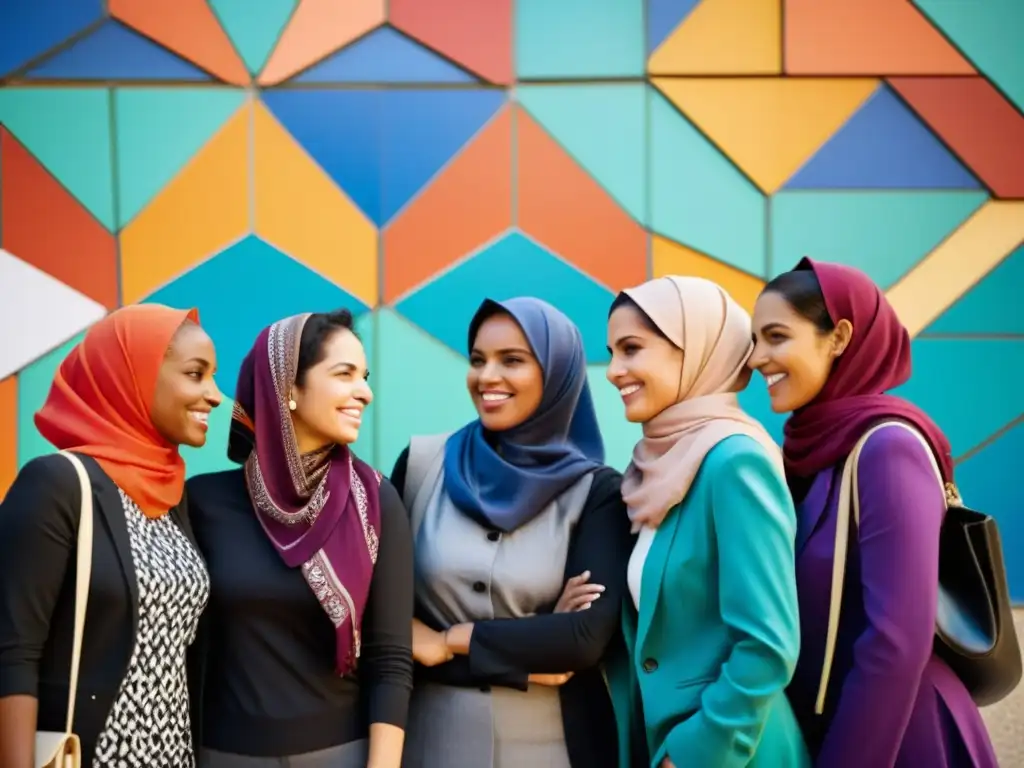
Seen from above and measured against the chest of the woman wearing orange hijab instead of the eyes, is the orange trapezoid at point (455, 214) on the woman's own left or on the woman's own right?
on the woman's own left

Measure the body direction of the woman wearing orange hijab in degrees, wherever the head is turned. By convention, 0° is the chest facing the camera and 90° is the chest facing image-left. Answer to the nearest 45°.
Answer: approximately 315°

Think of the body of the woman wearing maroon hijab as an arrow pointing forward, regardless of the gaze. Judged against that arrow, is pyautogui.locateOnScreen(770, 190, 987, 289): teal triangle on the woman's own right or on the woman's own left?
on the woman's own right

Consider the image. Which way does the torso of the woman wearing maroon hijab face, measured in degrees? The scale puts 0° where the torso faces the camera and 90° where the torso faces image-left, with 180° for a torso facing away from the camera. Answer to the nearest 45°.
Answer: approximately 90°

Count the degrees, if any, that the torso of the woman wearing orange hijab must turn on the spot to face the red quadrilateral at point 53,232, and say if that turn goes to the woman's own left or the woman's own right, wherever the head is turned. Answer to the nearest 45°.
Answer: approximately 135° to the woman's own left

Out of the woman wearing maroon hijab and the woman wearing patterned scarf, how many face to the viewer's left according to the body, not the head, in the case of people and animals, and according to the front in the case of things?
1

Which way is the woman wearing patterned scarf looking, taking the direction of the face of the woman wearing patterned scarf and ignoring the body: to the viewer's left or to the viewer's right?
to the viewer's right

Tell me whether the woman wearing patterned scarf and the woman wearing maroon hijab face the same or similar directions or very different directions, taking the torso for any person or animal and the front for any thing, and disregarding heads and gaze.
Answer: very different directions

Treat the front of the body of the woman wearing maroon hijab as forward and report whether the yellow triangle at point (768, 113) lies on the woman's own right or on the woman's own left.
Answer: on the woman's own right

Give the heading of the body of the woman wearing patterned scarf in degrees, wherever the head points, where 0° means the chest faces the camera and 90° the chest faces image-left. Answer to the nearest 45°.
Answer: approximately 315°
